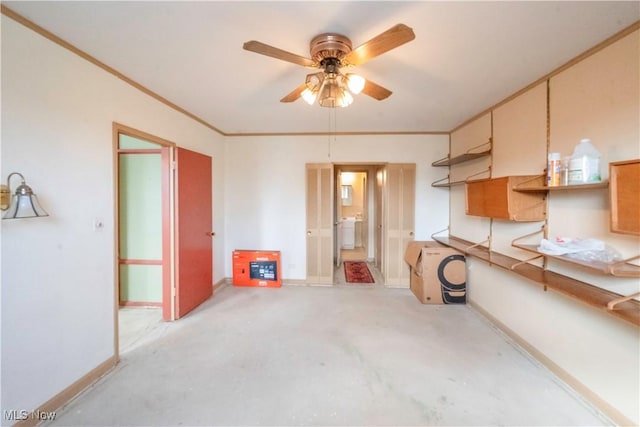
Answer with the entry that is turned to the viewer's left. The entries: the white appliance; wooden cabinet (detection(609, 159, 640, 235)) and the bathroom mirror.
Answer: the wooden cabinet

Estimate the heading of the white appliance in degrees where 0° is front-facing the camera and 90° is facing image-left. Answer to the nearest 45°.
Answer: approximately 0°

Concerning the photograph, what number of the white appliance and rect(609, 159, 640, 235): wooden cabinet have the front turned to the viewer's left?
1

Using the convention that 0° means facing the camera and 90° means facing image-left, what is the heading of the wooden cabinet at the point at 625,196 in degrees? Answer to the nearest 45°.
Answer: approximately 90°

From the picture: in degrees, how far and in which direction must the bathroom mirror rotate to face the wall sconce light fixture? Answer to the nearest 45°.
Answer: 0° — it already faces it

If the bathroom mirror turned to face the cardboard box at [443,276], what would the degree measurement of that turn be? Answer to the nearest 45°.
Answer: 0° — it already faces it
